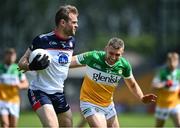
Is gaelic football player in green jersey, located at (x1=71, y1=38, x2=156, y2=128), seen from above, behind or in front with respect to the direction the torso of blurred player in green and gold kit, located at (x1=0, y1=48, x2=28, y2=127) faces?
in front

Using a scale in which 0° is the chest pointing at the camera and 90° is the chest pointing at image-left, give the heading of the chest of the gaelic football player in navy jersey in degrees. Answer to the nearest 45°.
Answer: approximately 315°

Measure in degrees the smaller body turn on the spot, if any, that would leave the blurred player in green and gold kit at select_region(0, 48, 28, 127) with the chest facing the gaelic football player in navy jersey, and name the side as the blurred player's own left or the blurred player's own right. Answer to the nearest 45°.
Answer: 0° — they already face them

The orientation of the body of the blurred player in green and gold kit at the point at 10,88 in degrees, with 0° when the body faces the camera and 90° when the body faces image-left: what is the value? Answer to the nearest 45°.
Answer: approximately 0°

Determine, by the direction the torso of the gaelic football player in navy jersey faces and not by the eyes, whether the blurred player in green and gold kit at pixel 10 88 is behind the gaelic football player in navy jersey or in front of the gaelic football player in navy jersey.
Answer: behind

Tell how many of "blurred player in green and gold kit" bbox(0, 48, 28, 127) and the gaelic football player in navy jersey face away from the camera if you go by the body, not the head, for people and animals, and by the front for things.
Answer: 0
